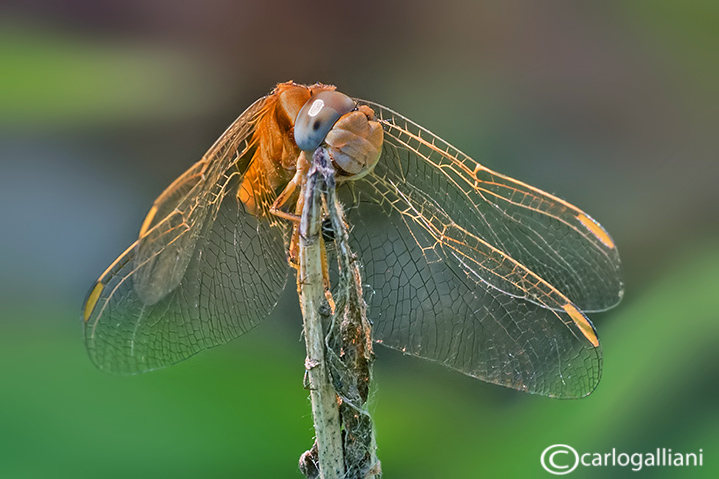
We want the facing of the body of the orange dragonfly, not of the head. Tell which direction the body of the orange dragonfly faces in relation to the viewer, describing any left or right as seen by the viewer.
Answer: facing the viewer and to the right of the viewer
